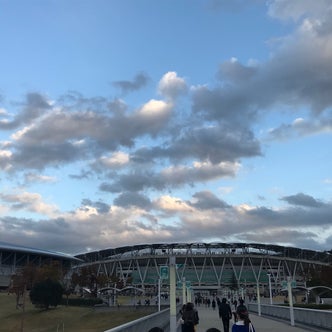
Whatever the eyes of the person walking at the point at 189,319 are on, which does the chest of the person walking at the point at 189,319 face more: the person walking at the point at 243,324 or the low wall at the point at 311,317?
the low wall

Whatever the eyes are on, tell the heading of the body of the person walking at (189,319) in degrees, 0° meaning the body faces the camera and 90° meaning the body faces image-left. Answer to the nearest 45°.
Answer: approximately 180°

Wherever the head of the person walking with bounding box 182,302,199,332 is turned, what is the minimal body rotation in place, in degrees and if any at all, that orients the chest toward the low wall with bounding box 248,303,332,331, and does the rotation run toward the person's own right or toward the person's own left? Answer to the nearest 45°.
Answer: approximately 45° to the person's own right

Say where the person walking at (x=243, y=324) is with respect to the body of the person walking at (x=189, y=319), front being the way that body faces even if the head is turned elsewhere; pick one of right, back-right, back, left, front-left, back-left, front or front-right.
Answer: back
